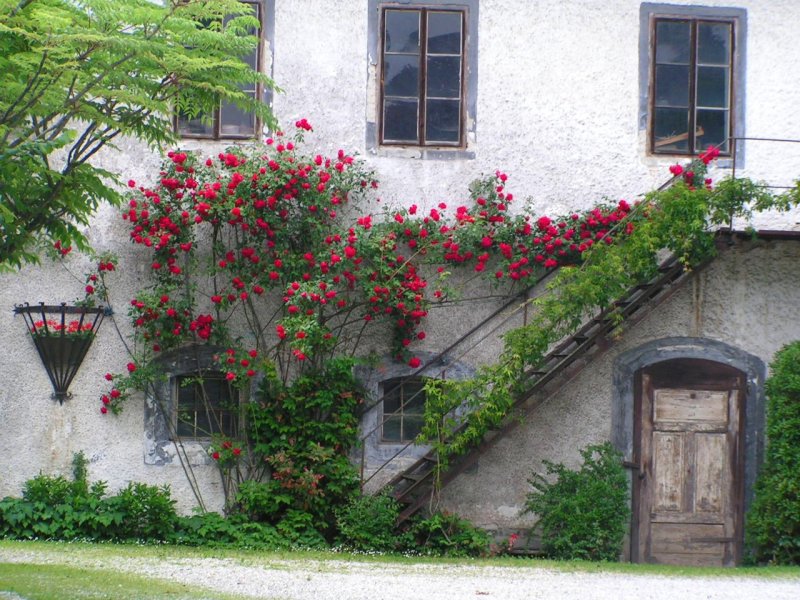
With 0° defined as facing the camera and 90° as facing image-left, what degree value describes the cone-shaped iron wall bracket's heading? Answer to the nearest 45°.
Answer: approximately 0°

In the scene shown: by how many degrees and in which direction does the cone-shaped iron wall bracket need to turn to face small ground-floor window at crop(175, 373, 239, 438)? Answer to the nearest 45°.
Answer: approximately 90° to its left

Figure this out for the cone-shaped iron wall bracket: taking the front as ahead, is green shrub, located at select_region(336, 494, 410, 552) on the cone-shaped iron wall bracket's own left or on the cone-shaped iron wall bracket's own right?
on the cone-shaped iron wall bracket's own left

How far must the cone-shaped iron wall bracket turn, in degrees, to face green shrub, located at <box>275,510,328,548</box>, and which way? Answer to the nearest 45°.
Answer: approximately 45° to its left

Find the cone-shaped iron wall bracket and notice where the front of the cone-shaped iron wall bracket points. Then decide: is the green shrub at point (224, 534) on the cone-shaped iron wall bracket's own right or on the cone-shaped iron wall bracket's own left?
on the cone-shaped iron wall bracket's own left

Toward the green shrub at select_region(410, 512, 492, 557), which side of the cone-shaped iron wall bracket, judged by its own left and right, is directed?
left

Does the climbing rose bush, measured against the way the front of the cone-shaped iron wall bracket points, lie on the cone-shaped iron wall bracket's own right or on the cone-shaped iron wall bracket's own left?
on the cone-shaped iron wall bracket's own left

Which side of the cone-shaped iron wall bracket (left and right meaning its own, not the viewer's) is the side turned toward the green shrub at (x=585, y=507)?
left
